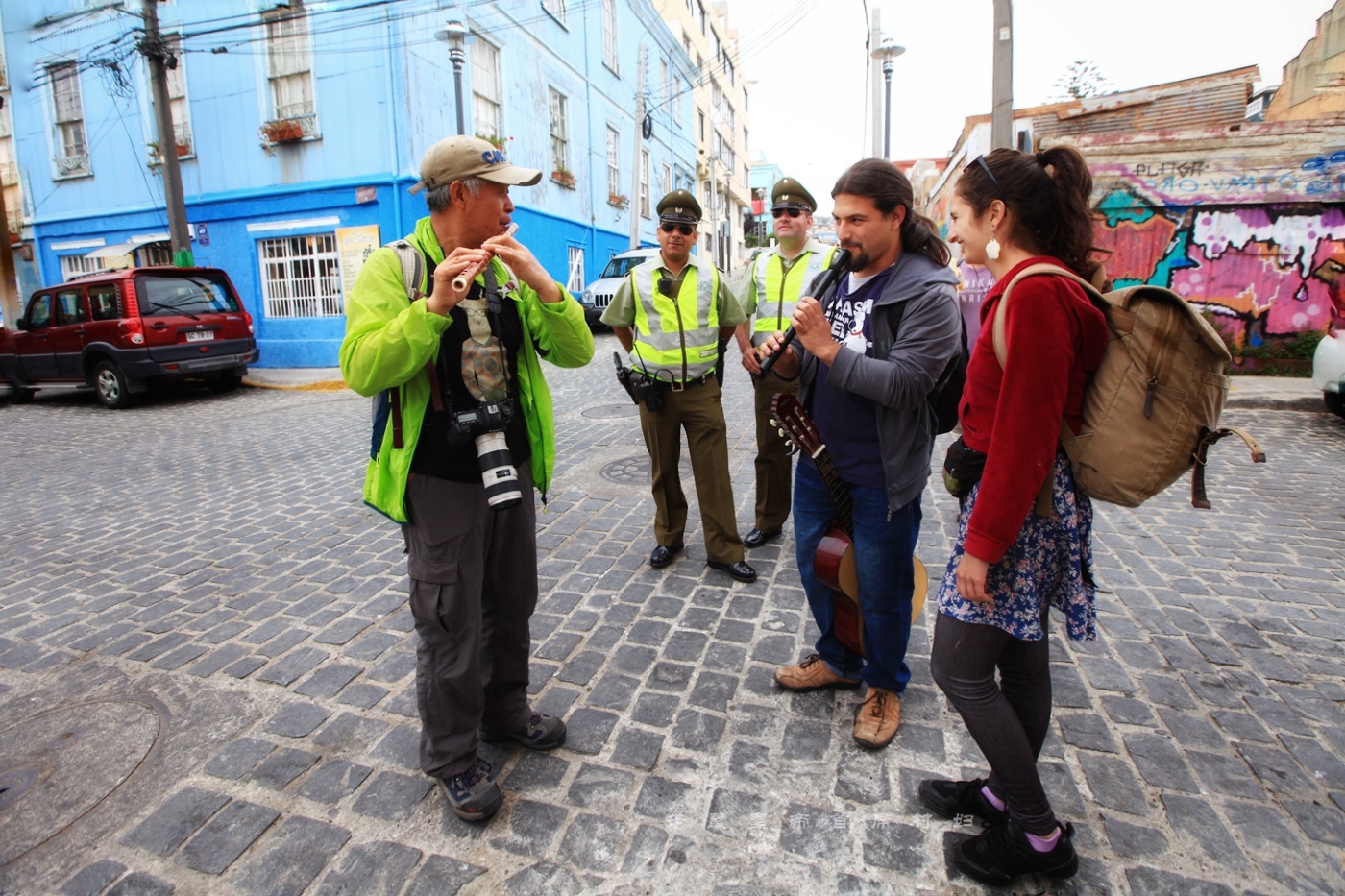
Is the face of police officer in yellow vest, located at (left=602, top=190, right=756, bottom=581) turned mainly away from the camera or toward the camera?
toward the camera

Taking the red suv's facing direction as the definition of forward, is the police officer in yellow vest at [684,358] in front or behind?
behind

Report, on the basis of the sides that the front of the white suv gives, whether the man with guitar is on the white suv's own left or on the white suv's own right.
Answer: on the white suv's own left

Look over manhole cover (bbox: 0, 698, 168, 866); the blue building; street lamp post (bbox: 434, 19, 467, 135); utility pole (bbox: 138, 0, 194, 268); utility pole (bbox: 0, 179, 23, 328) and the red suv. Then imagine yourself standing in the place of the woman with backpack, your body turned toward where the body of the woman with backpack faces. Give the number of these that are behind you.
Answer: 0

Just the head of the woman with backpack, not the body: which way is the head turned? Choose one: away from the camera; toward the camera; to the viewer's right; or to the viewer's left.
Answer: to the viewer's left

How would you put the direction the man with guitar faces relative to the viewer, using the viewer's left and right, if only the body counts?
facing the viewer and to the left of the viewer

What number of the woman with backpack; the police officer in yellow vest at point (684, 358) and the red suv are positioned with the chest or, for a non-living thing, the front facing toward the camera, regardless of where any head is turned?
1

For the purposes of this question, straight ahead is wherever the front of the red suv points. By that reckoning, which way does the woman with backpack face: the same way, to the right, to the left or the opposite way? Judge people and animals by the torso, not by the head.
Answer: the same way

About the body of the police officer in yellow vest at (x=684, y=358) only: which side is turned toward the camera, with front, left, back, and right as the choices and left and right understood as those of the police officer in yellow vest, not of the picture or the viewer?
front

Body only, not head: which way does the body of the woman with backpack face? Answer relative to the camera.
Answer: to the viewer's left

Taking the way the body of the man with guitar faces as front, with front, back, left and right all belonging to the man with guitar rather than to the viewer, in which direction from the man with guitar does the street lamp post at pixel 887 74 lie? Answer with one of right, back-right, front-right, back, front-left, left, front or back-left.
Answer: back-right

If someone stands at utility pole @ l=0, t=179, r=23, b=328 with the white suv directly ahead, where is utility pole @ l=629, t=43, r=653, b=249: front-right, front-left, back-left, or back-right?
front-left

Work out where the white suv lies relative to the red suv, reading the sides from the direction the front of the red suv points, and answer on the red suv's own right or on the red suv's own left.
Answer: on the red suv's own right

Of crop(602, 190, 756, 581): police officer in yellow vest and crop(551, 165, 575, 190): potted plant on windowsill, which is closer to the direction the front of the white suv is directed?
the police officer in yellow vest
